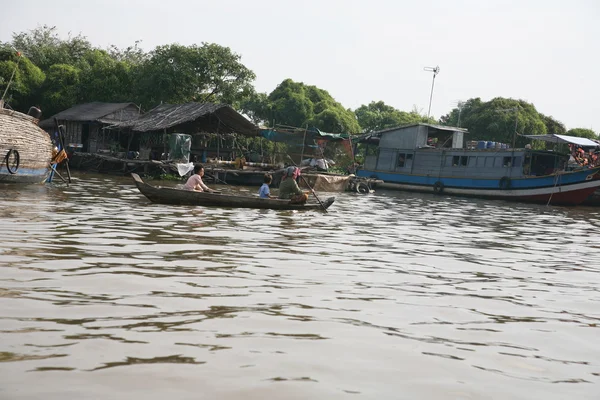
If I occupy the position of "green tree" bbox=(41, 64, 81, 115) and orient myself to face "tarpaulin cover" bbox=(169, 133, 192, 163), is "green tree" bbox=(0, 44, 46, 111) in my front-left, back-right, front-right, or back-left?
back-right

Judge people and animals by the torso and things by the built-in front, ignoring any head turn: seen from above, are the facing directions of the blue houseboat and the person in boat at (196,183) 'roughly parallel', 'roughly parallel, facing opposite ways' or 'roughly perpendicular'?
roughly parallel

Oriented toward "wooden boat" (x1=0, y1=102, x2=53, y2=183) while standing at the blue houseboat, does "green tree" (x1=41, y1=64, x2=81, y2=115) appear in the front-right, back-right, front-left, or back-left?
front-right
